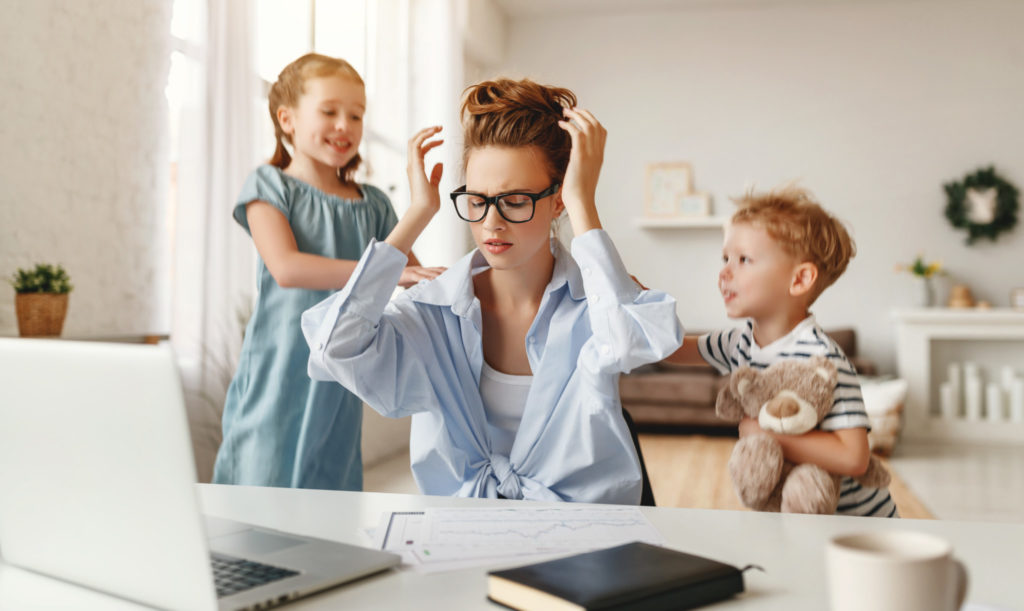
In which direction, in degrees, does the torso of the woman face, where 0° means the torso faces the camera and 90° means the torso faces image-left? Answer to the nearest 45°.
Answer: approximately 0°

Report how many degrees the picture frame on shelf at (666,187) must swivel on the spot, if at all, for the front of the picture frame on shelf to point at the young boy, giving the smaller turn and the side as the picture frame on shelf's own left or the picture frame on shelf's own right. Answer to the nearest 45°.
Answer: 0° — it already faces them

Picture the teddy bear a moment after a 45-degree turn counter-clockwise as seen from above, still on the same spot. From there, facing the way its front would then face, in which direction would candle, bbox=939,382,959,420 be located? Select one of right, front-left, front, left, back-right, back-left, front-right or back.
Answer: back-left

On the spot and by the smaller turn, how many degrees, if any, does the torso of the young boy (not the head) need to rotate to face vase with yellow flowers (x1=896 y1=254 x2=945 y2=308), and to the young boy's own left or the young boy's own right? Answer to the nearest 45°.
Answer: approximately 135° to the young boy's own right

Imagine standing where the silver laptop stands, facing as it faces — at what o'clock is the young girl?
The young girl is roughly at 11 o'clock from the silver laptop.

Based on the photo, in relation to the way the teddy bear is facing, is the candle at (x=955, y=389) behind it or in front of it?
behind

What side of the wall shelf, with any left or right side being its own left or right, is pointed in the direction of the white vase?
left

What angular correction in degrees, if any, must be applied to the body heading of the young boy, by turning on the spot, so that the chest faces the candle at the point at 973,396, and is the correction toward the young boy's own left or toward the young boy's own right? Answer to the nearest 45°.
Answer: approximately 135° to the young boy's own right

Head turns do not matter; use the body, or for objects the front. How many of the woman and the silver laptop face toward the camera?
1

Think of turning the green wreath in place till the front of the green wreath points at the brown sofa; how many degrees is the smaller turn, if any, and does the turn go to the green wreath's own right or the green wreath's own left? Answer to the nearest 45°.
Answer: approximately 45° to the green wreath's own right

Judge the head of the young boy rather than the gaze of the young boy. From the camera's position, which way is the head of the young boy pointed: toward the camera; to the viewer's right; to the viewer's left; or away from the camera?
to the viewer's left
